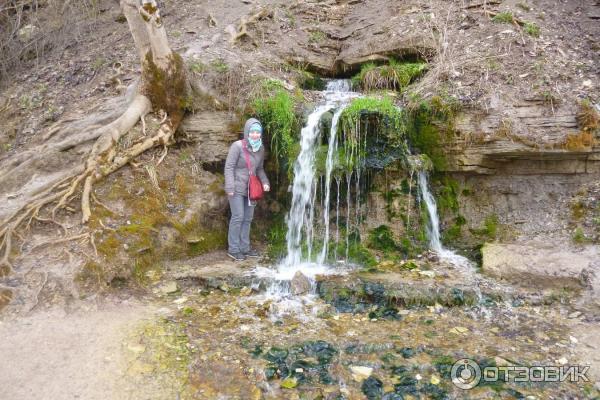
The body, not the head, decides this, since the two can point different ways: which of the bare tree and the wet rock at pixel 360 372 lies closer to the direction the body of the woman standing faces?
the wet rock

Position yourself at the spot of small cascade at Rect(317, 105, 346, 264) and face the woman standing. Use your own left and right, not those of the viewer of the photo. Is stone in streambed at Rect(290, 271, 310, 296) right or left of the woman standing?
left

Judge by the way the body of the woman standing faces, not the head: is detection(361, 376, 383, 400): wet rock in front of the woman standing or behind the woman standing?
in front

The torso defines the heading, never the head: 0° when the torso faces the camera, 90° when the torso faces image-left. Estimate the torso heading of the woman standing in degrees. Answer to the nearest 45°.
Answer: approximately 315°

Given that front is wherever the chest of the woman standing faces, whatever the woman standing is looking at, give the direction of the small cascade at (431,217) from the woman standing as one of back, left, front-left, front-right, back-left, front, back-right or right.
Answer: front-left

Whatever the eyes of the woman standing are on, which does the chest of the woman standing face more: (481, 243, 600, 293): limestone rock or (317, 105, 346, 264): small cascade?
the limestone rock

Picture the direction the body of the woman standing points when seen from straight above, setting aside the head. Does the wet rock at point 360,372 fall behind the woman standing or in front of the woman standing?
in front

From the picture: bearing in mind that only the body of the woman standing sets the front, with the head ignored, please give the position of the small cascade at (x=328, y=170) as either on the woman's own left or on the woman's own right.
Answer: on the woman's own left

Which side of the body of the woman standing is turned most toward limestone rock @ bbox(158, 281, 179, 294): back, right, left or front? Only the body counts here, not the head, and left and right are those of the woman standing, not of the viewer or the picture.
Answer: right
